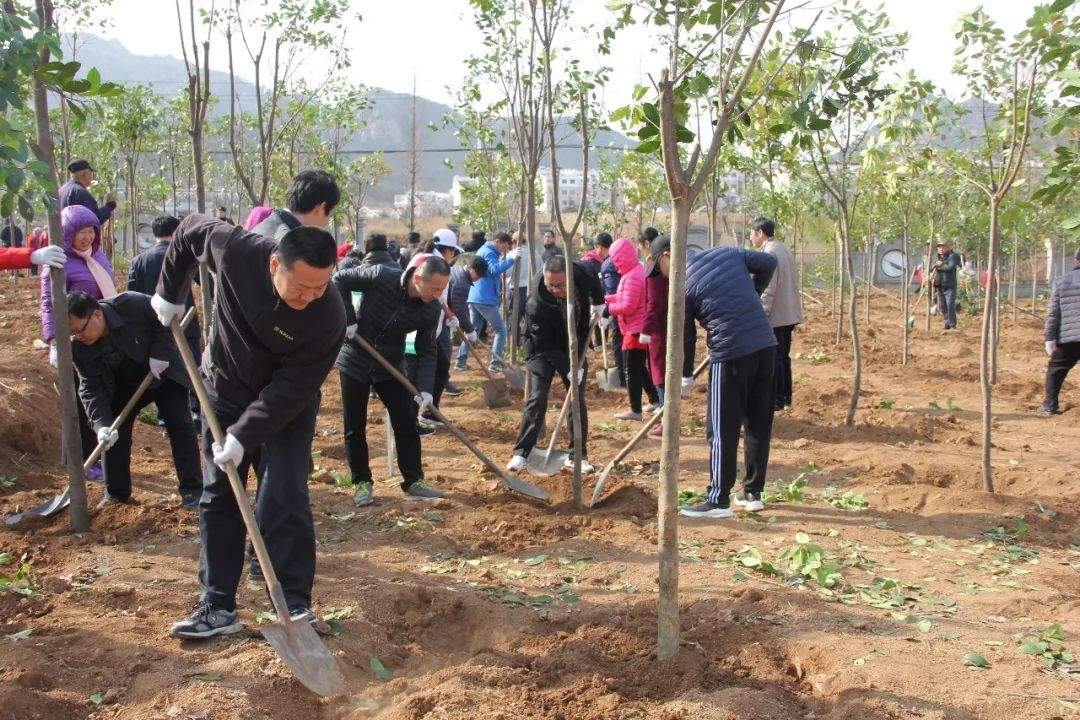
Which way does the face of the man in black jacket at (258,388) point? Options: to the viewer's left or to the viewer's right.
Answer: to the viewer's right

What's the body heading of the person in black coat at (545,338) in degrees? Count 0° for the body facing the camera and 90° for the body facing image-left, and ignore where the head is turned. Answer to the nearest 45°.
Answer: approximately 0°

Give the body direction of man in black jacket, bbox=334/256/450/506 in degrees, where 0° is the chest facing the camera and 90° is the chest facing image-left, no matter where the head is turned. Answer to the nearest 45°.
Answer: approximately 315°

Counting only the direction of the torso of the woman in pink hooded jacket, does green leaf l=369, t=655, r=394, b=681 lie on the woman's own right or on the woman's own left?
on the woman's own left

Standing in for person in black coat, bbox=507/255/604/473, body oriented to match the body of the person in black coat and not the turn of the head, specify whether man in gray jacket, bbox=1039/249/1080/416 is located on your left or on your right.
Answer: on your left

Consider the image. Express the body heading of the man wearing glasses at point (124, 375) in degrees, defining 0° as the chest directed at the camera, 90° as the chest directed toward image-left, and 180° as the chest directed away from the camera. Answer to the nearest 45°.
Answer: approximately 45°

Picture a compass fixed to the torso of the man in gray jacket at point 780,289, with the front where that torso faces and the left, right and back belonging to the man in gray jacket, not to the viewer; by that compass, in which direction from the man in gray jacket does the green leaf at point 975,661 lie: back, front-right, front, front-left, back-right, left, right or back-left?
left

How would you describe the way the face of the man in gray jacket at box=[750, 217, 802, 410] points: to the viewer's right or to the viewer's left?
to the viewer's left

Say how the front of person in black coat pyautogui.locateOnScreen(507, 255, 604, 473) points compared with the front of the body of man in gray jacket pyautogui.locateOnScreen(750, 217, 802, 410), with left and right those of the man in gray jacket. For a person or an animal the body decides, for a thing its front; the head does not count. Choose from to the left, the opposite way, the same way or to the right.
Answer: to the left

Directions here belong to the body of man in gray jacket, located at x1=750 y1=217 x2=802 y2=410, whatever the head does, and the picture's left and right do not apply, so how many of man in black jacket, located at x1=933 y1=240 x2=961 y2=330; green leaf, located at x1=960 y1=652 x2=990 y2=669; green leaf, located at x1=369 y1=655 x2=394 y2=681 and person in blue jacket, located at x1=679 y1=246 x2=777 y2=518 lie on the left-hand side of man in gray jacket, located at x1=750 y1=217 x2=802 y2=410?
3

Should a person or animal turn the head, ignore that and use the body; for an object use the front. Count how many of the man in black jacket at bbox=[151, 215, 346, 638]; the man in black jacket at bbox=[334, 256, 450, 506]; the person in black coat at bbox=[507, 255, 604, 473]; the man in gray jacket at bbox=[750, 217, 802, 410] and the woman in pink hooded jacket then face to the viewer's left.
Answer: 2
